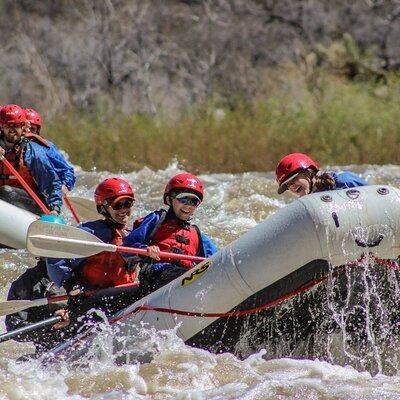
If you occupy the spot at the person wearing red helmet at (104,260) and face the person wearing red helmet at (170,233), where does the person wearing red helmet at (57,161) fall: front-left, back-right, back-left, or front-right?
back-left

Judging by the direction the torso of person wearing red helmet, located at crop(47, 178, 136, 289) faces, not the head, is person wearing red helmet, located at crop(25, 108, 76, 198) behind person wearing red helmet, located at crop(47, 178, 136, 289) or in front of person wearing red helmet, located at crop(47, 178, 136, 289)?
behind

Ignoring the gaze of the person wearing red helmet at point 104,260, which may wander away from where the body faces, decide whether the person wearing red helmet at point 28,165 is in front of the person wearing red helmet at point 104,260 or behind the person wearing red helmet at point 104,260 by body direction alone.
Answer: behind

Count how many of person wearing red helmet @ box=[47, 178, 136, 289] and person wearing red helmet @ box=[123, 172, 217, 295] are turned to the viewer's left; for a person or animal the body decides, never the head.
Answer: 0

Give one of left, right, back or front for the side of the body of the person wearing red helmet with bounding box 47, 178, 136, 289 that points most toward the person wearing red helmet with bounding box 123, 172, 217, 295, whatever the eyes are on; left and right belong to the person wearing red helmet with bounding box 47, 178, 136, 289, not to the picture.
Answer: front

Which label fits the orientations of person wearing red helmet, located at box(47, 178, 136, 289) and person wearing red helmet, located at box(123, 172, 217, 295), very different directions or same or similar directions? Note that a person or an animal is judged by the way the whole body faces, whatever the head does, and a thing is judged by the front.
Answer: same or similar directions

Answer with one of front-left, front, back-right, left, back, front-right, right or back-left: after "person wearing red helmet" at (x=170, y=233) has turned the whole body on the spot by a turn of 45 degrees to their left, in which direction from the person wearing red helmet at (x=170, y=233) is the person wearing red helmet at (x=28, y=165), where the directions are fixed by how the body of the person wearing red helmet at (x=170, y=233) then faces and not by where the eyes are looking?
back-left

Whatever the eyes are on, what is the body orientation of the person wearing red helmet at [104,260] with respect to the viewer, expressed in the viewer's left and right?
facing the viewer and to the right of the viewer

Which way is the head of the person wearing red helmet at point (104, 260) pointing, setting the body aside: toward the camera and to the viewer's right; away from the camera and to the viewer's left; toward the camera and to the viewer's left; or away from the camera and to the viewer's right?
toward the camera and to the viewer's right
